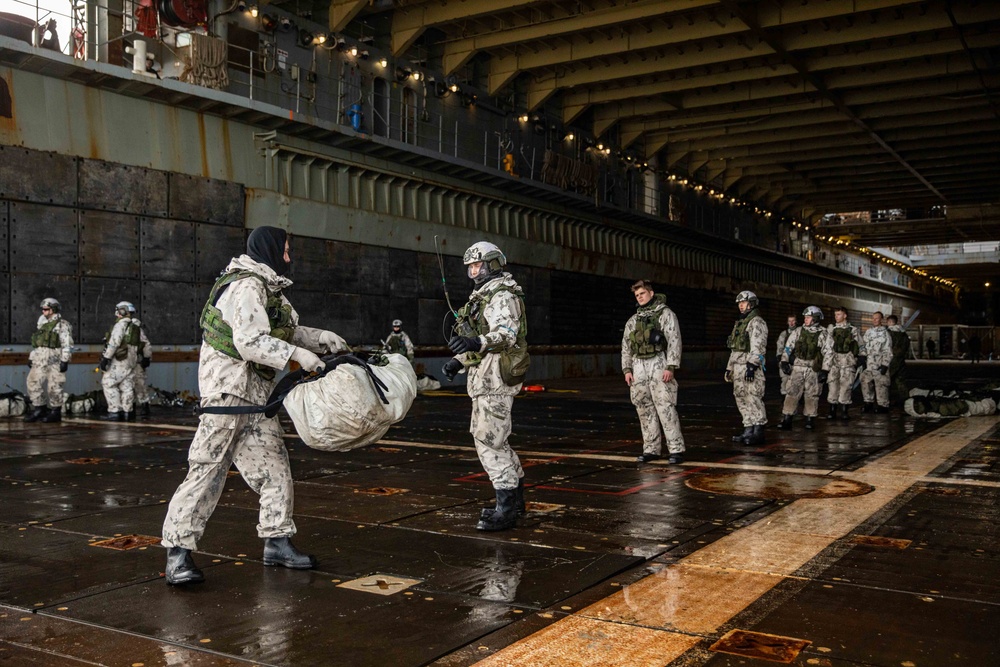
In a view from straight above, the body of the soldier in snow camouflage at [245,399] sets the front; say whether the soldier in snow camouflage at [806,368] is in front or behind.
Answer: in front

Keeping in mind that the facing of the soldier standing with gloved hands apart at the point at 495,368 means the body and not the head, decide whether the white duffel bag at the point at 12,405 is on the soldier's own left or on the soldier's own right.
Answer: on the soldier's own right

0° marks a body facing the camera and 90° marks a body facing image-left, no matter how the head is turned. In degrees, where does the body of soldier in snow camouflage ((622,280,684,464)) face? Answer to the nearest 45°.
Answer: approximately 45°

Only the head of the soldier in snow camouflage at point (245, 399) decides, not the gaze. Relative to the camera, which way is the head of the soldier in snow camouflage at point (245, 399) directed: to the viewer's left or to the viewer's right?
to the viewer's right

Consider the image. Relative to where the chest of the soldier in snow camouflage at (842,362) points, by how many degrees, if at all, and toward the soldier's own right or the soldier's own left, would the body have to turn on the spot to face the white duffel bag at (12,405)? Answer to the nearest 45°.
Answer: approximately 45° to the soldier's own right

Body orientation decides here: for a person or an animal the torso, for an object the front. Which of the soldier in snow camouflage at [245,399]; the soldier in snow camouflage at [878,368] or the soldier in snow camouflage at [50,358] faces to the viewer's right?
the soldier in snow camouflage at [245,399]

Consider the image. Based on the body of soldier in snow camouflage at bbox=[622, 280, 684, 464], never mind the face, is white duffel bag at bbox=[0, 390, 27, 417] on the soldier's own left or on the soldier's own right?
on the soldier's own right

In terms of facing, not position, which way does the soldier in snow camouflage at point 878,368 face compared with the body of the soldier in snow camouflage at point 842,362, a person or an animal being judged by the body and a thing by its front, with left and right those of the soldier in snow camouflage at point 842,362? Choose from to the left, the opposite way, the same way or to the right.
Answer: the same way

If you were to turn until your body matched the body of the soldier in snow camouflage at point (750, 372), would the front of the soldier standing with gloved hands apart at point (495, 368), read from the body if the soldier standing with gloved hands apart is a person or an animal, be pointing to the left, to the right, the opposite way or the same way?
the same way
